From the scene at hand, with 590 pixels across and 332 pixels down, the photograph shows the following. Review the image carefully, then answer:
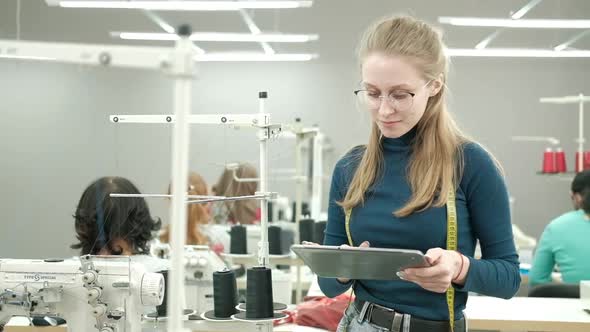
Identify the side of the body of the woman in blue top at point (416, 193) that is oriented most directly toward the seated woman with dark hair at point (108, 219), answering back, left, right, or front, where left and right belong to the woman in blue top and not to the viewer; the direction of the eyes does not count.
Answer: right

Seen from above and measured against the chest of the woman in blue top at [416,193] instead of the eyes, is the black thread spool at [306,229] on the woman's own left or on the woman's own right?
on the woman's own right

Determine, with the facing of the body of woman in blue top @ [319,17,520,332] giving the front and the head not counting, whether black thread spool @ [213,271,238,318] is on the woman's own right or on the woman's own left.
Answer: on the woman's own right

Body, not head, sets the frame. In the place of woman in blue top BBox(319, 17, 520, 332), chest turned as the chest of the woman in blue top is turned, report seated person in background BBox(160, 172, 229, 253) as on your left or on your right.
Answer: on your right
